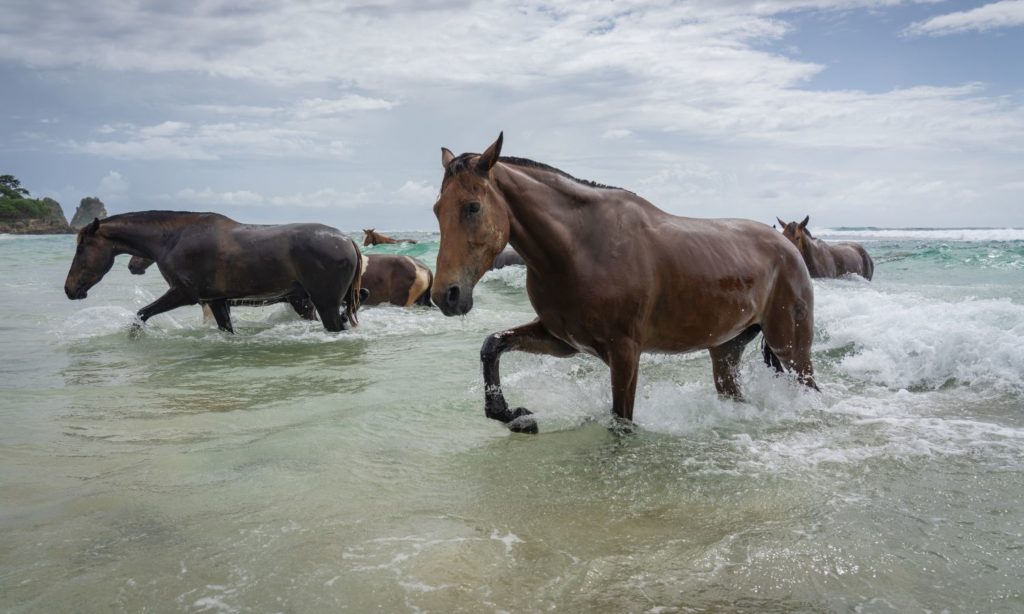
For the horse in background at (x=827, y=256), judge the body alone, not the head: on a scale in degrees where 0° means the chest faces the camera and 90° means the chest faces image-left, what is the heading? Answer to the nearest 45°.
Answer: approximately 45°

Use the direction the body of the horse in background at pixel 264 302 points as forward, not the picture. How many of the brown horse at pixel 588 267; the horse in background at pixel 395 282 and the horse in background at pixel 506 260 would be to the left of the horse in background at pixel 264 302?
1

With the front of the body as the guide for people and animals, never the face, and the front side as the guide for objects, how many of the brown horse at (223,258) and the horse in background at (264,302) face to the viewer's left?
2

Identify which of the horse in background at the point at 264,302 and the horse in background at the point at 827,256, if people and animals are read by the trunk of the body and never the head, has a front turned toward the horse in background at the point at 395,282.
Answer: the horse in background at the point at 827,256

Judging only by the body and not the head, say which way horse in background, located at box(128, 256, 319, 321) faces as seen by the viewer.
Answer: to the viewer's left

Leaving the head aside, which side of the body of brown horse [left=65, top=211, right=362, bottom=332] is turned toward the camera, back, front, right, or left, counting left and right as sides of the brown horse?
left

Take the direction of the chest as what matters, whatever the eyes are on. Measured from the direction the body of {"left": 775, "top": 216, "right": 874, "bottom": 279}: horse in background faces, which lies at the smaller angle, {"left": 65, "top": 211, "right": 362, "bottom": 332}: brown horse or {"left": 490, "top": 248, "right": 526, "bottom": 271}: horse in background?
the brown horse

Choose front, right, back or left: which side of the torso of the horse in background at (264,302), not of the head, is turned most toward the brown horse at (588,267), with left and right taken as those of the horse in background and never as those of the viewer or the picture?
left

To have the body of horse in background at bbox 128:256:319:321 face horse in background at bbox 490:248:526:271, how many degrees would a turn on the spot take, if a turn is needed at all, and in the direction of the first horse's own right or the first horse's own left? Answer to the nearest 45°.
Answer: approximately 135° to the first horse's own right

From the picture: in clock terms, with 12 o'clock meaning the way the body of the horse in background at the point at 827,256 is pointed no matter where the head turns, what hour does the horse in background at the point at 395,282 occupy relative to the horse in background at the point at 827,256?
the horse in background at the point at 395,282 is roughly at 12 o'clock from the horse in background at the point at 827,256.
